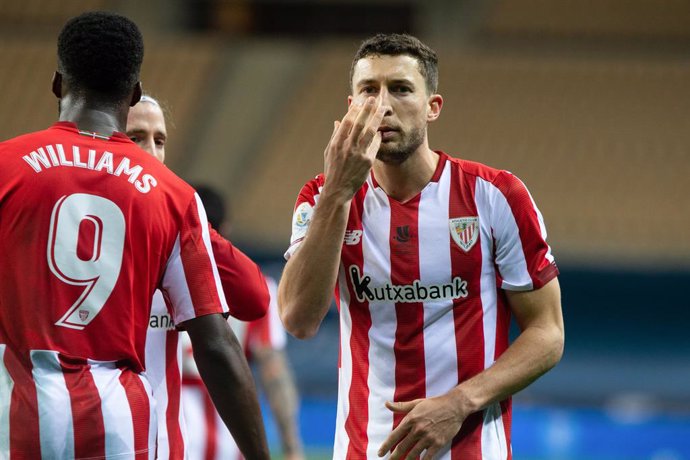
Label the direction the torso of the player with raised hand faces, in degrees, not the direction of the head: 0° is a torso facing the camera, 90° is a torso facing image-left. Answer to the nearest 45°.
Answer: approximately 0°

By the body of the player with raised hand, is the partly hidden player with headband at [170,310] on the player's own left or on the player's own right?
on the player's own right

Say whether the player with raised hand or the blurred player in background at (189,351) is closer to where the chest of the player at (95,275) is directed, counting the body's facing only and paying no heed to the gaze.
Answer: the blurred player in background

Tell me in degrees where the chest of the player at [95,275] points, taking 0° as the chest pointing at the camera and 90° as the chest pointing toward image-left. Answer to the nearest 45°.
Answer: approximately 180°

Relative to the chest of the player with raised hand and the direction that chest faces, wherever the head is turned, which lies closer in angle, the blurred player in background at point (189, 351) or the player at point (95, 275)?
the player

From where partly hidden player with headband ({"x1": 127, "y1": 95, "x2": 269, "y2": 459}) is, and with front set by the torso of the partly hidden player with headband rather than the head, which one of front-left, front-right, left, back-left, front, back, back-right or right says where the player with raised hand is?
left

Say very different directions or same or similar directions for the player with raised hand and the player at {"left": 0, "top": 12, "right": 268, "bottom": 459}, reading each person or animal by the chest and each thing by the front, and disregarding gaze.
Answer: very different directions

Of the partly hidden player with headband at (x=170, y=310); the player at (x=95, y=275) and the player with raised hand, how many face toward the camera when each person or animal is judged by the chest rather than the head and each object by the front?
2

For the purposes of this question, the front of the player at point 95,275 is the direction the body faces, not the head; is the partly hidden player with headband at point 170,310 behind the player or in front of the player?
in front
